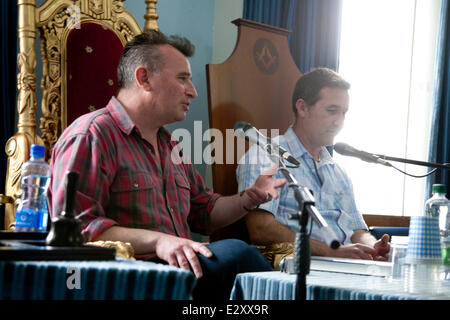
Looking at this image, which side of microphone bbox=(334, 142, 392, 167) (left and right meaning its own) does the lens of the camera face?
left

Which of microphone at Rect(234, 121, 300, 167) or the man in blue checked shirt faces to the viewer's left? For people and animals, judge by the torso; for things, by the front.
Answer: the microphone

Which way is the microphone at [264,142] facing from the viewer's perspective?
to the viewer's left

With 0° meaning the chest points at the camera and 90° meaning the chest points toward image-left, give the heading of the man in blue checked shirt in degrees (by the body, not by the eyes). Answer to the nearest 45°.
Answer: approximately 315°

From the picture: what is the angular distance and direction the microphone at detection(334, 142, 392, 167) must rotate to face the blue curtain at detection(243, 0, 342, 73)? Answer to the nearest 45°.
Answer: approximately 90° to its right

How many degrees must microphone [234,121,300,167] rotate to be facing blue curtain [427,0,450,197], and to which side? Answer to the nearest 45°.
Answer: approximately 135° to its right

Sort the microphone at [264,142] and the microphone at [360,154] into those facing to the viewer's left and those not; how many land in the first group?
2

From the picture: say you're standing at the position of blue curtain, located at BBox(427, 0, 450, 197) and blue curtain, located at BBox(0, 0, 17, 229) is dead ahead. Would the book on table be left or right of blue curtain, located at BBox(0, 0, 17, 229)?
left

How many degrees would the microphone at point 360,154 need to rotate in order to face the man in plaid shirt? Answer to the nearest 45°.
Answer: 0° — it already faces them
